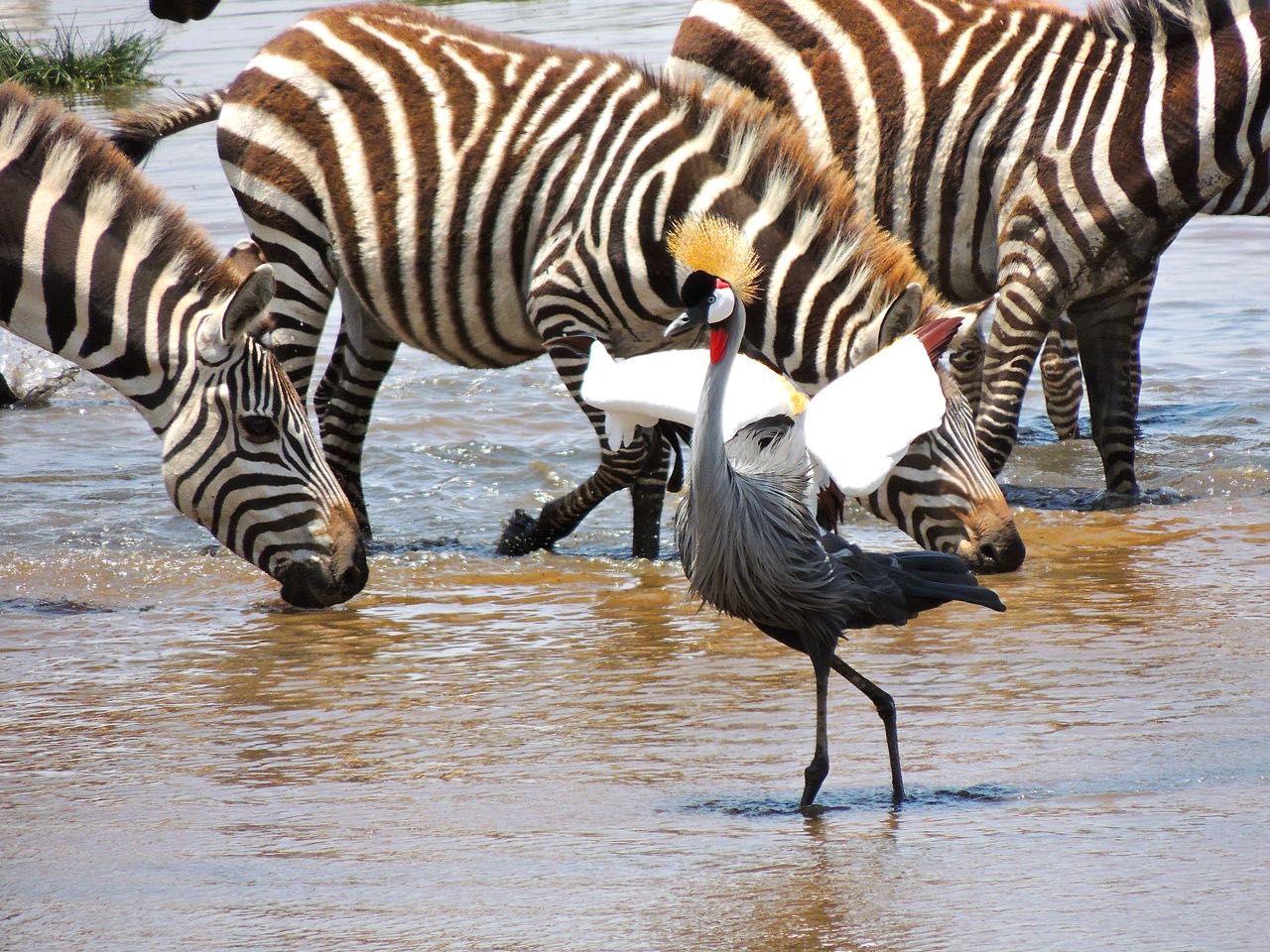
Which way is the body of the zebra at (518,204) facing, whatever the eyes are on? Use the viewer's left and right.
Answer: facing to the right of the viewer

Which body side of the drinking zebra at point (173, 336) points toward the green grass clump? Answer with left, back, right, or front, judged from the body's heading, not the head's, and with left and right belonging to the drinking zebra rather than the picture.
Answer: left

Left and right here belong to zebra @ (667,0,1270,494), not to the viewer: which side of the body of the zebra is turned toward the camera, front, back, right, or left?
right

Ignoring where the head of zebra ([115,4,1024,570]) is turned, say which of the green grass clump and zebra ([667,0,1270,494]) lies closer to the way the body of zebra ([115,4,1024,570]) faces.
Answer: the zebra

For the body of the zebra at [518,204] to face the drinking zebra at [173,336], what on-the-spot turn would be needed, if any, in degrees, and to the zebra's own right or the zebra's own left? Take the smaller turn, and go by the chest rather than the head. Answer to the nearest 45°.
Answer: approximately 135° to the zebra's own right

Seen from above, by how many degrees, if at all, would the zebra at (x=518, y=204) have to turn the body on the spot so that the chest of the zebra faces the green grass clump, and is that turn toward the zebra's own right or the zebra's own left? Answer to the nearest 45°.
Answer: approximately 90° to the zebra's own left

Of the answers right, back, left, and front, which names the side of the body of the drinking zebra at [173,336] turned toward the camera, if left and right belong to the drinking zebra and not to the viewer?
right

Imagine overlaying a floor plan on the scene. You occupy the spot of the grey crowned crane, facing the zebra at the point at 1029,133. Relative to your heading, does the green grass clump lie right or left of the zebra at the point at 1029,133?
left

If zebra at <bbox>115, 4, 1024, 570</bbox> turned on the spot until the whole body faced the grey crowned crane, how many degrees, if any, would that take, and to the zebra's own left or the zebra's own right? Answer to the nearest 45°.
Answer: approximately 90° to the zebra's own right
